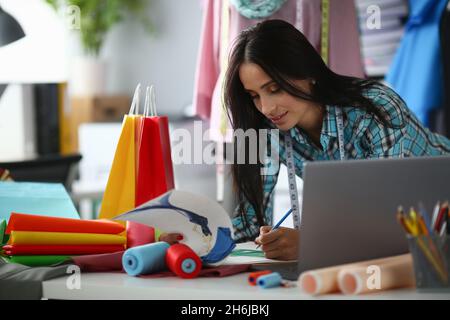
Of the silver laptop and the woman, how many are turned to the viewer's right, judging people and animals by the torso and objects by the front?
0

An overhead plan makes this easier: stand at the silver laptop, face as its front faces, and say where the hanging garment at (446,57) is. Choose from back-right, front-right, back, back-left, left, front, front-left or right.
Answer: front-right

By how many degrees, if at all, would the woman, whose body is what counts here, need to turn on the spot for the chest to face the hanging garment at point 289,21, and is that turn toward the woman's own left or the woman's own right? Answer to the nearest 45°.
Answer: approximately 135° to the woman's own right

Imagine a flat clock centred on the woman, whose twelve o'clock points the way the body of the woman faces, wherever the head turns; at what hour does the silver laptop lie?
The silver laptop is roughly at 10 o'clock from the woman.

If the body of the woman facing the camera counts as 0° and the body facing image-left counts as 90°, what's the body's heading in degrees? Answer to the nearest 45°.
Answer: approximately 45°

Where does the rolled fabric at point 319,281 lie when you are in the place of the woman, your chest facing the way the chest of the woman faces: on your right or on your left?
on your left

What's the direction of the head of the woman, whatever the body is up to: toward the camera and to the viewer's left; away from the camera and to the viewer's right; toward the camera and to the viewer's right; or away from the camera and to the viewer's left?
toward the camera and to the viewer's left

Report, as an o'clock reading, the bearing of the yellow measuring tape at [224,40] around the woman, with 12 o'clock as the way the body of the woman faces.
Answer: The yellow measuring tape is roughly at 4 o'clock from the woman.

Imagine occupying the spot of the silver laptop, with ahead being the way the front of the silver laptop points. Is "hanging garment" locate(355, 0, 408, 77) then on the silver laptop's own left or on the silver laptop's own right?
on the silver laptop's own right

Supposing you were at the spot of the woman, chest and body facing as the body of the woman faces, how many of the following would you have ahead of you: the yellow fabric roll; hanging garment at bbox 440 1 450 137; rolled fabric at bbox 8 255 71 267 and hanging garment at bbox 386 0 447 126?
2

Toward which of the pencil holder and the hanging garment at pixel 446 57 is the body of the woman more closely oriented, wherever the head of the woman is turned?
the pencil holder
